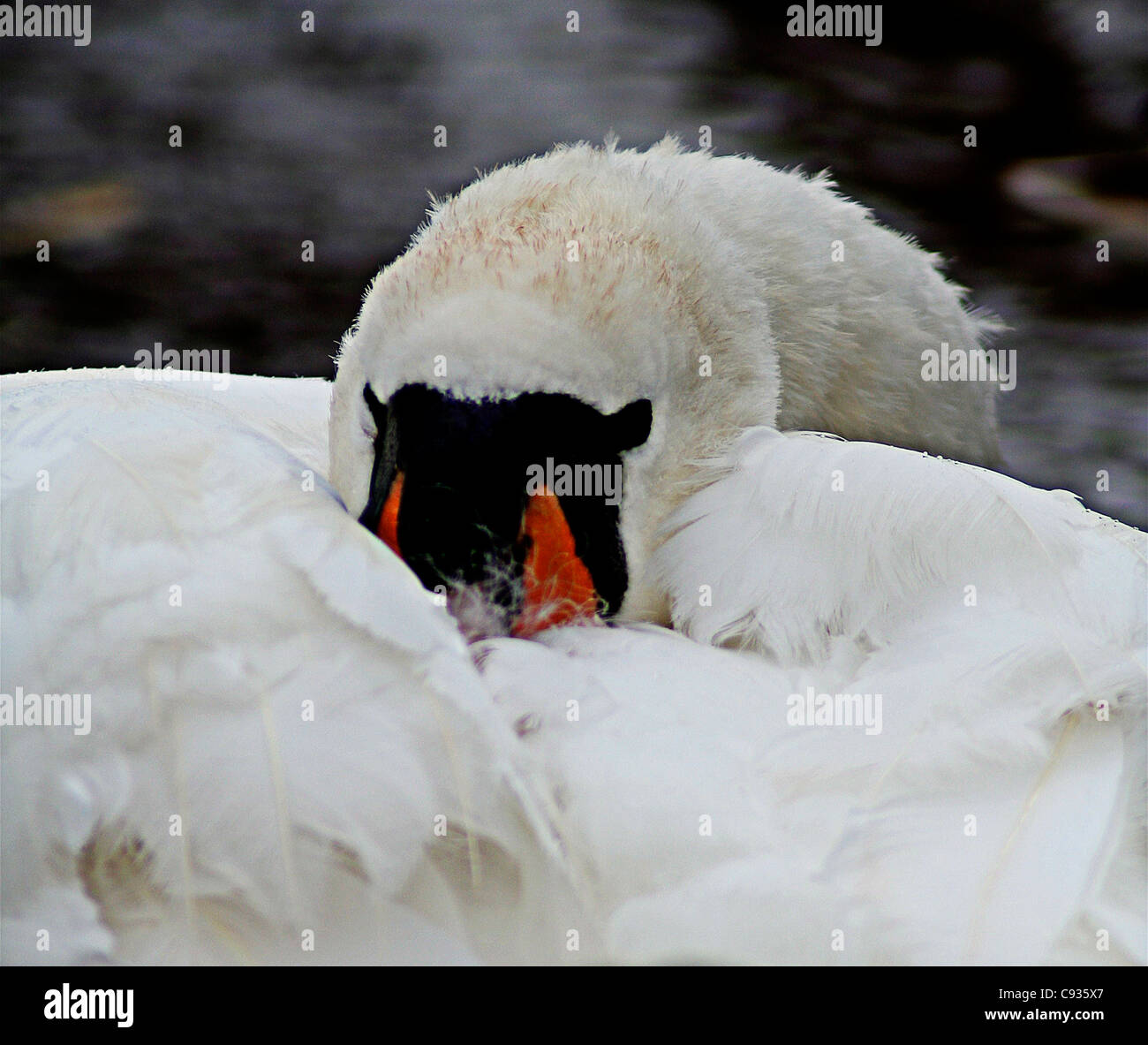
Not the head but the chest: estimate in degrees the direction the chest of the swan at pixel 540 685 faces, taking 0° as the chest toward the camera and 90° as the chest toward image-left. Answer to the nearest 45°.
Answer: approximately 180°
